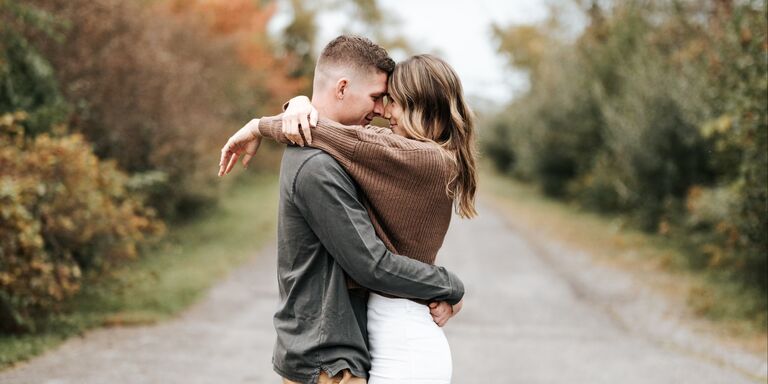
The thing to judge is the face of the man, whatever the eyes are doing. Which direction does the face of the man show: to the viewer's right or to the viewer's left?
to the viewer's right

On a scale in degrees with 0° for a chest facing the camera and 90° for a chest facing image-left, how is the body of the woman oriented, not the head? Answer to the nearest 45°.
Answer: approximately 90°

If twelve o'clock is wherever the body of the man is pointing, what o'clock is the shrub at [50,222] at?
The shrub is roughly at 8 o'clock from the man.

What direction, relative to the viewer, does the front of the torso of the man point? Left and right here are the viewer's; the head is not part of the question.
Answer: facing to the right of the viewer

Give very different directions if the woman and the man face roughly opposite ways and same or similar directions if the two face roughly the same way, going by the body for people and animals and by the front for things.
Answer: very different directions

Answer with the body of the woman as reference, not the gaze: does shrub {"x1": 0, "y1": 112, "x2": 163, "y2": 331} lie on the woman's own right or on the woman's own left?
on the woman's own right

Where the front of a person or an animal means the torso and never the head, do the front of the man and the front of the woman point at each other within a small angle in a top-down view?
yes

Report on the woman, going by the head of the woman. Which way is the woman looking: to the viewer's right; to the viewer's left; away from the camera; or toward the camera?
to the viewer's left
